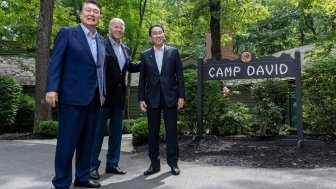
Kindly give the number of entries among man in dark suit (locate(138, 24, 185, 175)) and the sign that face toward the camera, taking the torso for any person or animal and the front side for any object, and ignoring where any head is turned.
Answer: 2

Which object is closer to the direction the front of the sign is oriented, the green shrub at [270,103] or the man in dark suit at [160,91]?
the man in dark suit

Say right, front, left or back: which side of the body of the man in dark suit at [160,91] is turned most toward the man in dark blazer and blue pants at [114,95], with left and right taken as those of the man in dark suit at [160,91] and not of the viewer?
right

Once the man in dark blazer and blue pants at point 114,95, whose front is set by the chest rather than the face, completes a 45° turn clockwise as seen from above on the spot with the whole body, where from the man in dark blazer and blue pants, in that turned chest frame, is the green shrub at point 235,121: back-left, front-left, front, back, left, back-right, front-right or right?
back-left

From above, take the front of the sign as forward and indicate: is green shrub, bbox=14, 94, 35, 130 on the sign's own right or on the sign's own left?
on the sign's own right

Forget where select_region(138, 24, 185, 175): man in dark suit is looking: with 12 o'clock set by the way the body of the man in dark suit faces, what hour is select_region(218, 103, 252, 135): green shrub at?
The green shrub is roughly at 7 o'clock from the man in dark suit.

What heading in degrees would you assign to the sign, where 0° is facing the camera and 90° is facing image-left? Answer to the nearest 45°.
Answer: approximately 0°

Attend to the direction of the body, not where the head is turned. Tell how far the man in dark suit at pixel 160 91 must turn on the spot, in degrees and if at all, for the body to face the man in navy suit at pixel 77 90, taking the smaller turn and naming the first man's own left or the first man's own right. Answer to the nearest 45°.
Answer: approximately 45° to the first man's own right

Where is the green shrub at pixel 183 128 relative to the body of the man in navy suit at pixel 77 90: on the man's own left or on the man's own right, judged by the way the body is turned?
on the man's own left

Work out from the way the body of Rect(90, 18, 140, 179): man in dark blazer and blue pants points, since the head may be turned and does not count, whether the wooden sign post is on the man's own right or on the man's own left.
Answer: on the man's own left
